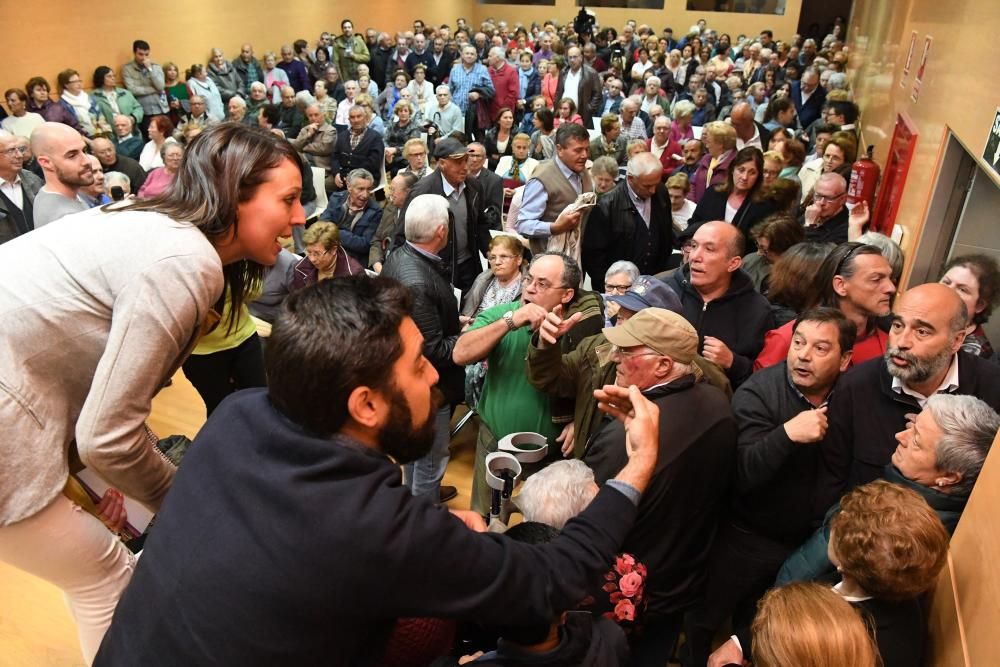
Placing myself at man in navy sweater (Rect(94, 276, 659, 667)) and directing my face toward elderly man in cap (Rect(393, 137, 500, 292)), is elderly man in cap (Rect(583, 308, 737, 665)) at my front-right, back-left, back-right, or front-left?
front-right

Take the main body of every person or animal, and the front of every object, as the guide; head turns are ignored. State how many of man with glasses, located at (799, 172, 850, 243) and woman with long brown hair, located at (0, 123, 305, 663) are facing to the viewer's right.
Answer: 1

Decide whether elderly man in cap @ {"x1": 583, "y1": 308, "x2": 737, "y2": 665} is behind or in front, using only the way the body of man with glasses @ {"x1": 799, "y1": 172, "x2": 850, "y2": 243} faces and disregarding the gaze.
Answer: in front

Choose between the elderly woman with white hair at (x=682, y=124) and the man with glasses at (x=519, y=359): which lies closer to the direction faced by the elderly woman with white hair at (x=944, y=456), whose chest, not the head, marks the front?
the man with glasses

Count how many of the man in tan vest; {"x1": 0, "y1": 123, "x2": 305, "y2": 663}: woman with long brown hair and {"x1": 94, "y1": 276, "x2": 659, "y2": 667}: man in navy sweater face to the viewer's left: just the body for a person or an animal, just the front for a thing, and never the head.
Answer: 0

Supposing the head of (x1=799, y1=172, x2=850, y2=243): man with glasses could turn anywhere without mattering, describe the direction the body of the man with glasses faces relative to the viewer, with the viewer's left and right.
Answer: facing the viewer and to the left of the viewer

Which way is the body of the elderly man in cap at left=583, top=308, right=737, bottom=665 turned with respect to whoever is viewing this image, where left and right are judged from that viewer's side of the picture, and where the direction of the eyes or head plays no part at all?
facing to the left of the viewer

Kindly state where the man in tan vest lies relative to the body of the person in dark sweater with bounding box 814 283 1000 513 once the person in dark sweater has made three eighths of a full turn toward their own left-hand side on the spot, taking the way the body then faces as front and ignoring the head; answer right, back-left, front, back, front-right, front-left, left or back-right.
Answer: back-left

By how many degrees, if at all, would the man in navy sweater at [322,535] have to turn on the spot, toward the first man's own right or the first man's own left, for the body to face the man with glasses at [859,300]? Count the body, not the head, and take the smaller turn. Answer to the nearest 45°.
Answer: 0° — they already face them

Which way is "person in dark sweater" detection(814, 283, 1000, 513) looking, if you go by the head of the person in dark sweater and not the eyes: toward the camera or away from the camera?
toward the camera

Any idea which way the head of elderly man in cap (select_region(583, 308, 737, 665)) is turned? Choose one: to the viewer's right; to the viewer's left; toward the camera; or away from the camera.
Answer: to the viewer's left

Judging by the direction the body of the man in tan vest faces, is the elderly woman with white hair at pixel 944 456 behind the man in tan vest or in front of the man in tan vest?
in front

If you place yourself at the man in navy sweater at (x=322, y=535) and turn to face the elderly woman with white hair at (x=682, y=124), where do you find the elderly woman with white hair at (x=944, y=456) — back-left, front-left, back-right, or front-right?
front-right

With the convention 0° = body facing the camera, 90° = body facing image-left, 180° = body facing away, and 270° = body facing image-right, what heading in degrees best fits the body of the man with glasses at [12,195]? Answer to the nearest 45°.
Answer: approximately 315°

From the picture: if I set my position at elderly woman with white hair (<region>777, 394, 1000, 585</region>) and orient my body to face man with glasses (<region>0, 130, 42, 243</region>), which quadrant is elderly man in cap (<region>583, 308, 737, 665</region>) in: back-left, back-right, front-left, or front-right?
front-left

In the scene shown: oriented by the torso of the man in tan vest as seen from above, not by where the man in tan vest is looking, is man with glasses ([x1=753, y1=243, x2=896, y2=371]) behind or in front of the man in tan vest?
in front
